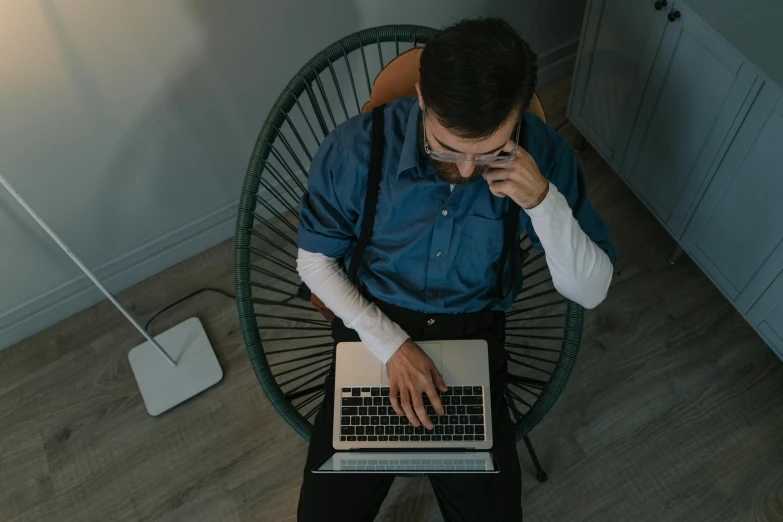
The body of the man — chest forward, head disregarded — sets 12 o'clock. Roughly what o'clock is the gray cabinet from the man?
The gray cabinet is roughly at 8 o'clock from the man.

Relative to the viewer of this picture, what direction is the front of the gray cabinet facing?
facing the viewer and to the left of the viewer

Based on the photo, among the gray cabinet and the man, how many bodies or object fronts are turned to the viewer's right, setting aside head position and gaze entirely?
0

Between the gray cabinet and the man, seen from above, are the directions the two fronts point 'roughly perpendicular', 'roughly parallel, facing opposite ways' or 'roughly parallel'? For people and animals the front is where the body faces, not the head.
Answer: roughly perpendicular

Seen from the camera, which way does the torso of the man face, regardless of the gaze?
toward the camera

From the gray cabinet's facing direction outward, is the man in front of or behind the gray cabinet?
in front

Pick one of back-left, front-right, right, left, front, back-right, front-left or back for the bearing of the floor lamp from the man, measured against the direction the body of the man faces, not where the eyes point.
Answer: right

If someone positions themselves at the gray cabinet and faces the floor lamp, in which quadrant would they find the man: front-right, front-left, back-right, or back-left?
front-left

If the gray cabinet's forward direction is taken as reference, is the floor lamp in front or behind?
in front

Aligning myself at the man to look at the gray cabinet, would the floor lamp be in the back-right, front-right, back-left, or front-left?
back-left
